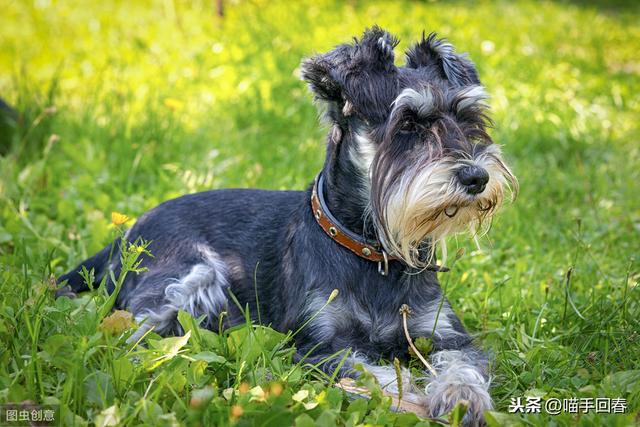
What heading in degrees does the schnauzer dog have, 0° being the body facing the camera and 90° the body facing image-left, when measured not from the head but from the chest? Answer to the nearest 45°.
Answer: approximately 315°

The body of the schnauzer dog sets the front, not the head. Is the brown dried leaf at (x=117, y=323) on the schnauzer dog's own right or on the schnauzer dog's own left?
on the schnauzer dog's own right
